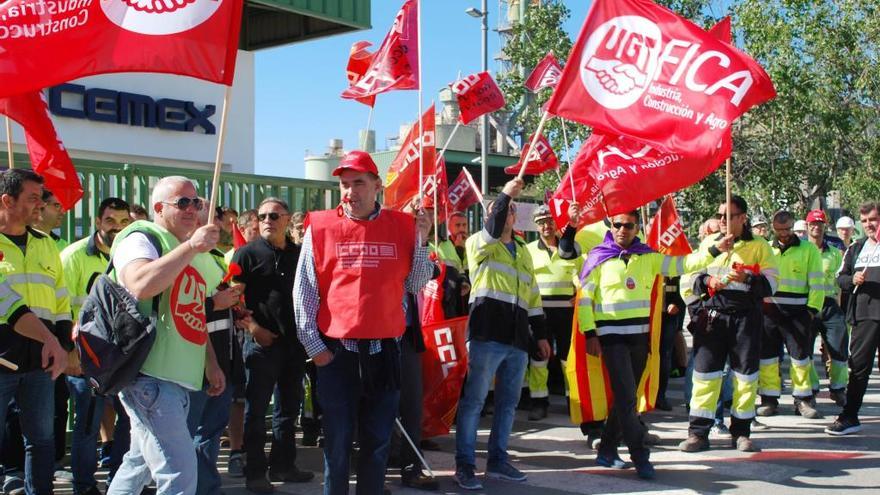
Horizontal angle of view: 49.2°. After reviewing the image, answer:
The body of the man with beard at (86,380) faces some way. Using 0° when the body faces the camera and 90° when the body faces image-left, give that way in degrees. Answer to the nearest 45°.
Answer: approximately 315°

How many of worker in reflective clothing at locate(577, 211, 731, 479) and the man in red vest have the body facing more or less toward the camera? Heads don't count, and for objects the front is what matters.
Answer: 2

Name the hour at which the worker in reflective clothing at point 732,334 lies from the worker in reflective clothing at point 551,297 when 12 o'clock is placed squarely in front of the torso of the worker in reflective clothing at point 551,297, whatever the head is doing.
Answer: the worker in reflective clothing at point 732,334 is roughly at 11 o'clock from the worker in reflective clothing at point 551,297.

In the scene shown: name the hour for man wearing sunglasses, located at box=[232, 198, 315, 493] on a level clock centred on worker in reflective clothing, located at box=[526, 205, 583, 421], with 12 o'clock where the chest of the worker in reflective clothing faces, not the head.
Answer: The man wearing sunglasses is roughly at 1 o'clock from the worker in reflective clothing.

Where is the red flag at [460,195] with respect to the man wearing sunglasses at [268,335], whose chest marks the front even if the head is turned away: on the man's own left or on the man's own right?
on the man's own left

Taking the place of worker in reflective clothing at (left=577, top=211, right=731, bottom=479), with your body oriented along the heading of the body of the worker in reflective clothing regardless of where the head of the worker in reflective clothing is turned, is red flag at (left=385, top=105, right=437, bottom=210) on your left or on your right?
on your right

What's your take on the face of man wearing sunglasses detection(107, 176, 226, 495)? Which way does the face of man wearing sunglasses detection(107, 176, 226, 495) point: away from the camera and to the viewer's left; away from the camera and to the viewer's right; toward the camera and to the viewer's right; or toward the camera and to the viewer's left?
toward the camera and to the viewer's right

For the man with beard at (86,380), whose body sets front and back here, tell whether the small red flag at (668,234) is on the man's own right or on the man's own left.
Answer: on the man's own left

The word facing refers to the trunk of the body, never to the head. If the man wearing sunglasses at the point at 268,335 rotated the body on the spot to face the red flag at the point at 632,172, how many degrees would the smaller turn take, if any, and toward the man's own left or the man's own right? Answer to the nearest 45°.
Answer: approximately 45° to the man's own left

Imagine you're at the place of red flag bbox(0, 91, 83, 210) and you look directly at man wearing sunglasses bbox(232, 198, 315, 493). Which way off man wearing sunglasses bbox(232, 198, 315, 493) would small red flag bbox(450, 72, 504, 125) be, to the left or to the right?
left

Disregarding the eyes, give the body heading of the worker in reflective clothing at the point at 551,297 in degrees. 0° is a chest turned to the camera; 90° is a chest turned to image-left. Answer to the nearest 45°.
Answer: approximately 0°

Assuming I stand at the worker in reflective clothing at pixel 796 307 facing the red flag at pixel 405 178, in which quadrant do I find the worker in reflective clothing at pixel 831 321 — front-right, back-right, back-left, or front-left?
back-right

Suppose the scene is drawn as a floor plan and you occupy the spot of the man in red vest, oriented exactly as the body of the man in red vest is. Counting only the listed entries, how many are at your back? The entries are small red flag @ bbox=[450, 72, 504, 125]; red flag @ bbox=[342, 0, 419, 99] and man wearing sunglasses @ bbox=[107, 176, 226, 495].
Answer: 2
